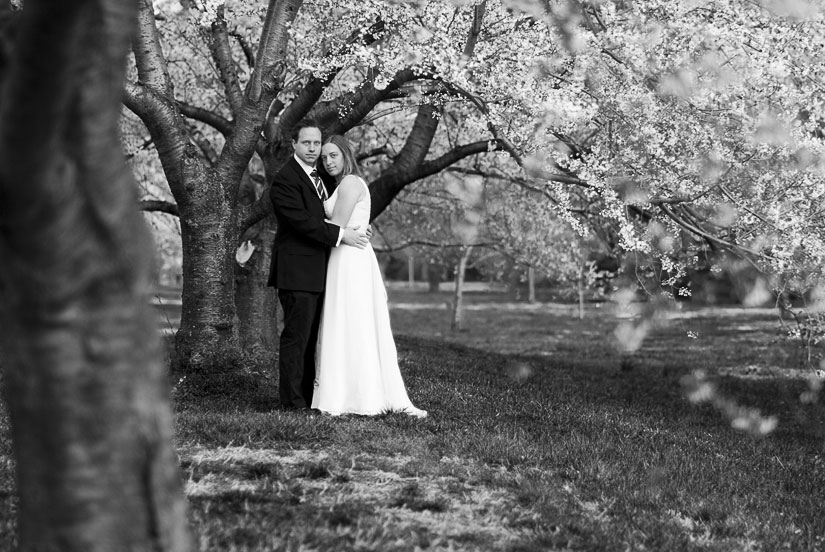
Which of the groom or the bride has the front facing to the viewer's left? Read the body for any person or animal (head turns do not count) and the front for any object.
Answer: the bride

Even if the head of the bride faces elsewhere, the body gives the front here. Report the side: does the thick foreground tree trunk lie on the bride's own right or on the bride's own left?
on the bride's own left

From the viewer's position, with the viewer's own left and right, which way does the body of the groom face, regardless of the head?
facing the viewer and to the right of the viewer

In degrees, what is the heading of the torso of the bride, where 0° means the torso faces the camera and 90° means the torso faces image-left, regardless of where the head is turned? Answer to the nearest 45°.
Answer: approximately 90°

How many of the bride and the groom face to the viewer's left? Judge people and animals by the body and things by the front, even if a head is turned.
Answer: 1

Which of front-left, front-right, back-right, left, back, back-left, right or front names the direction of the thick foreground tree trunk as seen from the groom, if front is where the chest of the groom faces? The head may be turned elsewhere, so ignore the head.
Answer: front-right
